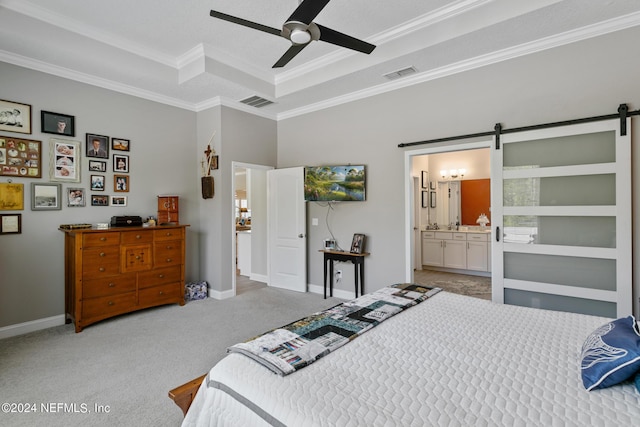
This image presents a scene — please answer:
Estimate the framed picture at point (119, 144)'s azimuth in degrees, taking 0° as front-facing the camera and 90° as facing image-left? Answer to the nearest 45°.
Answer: approximately 0°

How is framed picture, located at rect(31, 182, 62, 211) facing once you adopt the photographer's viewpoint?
facing the viewer

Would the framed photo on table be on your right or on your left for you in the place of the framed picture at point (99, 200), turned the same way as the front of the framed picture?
on your left

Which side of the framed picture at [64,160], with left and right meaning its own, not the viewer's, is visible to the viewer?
front

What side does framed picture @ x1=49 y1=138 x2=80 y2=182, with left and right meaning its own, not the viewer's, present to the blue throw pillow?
front

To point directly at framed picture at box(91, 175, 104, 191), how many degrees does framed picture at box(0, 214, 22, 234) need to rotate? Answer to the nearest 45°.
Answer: approximately 90° to its left

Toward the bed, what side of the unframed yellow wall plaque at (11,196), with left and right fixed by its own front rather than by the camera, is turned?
front

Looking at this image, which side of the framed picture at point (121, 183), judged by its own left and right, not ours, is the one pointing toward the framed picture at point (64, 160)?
right

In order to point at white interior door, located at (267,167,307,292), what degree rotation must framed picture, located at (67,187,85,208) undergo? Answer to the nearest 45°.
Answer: approximately 90° to its left
